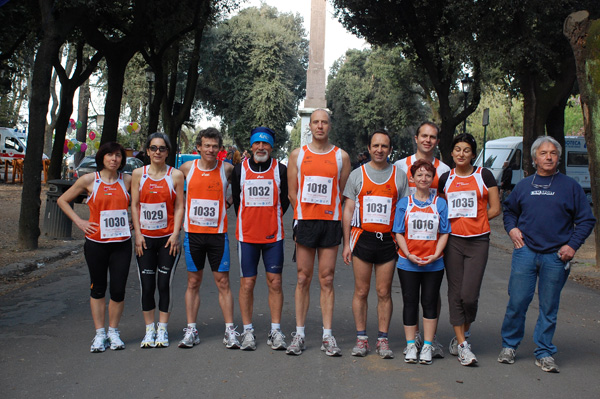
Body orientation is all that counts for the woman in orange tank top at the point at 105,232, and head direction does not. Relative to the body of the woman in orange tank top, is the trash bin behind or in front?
behind

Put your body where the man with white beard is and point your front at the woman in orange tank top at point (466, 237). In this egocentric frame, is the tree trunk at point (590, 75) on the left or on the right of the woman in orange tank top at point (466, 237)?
left

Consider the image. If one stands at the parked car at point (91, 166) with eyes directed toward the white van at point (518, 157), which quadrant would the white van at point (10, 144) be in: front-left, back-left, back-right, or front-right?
back-left

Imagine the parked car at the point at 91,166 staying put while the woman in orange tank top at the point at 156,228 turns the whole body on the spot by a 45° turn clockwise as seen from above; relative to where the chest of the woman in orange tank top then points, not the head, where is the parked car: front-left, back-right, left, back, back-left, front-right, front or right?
back-right

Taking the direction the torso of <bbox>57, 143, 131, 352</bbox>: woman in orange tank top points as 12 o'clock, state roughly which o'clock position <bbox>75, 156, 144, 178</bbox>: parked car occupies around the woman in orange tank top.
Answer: The parked car is roughly at 6 o'clock from the woman in orange tank top.
